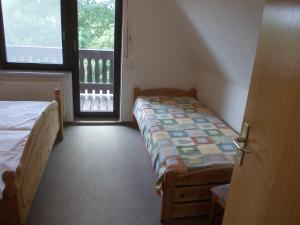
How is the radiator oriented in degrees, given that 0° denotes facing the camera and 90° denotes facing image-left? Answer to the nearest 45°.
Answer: approximately 0°

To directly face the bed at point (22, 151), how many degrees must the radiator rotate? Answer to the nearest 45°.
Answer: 0° — it already faces it

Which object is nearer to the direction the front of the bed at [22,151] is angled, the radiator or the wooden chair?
the wooden chair
